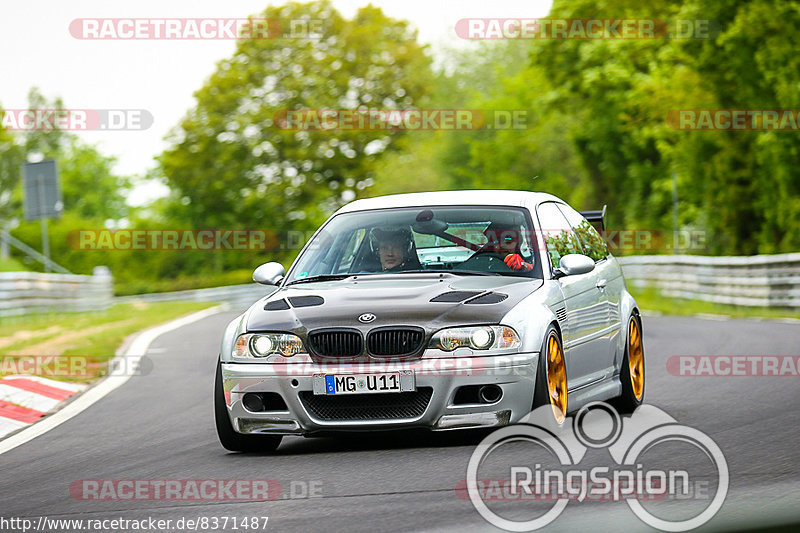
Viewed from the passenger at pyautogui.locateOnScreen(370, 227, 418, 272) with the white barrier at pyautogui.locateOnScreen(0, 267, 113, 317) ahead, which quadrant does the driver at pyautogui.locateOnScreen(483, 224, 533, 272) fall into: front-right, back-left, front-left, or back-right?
back-right

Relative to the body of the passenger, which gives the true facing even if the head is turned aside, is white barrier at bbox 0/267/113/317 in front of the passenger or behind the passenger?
behind

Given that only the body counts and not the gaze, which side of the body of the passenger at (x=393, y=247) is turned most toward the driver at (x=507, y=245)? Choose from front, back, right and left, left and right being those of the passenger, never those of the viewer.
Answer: left

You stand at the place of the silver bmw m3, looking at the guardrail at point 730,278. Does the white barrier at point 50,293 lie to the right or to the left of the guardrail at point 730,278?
left

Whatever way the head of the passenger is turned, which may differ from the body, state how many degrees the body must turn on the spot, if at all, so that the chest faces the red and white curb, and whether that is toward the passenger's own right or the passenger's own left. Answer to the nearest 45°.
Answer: approximately 135° to the passenger's own right

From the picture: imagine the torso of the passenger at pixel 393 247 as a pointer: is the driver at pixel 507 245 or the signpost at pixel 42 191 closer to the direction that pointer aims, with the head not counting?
the driver

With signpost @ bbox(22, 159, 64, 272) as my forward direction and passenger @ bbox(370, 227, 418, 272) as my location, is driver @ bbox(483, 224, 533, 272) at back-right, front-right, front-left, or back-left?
back-right

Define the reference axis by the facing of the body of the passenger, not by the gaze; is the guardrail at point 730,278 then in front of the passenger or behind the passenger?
behind

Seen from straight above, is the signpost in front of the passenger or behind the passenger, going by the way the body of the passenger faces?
behind

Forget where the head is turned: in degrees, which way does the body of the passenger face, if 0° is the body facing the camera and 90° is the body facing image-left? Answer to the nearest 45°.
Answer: approximately 0°
